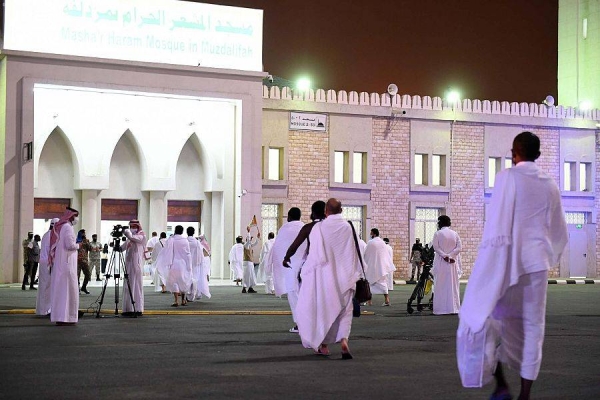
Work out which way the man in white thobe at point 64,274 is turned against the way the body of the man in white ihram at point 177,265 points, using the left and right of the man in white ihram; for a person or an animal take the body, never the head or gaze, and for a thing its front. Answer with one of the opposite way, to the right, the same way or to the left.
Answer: to the right

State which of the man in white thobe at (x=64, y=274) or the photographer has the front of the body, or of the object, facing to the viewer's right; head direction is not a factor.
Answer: the man in white thobe

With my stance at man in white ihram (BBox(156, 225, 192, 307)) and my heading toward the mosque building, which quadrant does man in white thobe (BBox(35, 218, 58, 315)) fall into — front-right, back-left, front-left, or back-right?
back-left

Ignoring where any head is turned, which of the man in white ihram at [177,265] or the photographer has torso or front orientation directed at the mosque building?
the man in white ihram

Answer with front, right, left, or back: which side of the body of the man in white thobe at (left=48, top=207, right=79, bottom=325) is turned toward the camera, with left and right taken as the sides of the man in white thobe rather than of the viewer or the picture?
right

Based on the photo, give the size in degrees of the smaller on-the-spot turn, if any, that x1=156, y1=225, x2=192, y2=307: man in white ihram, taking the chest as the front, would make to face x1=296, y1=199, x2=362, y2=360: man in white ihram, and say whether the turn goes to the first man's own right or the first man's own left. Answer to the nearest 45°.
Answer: approximately 180°

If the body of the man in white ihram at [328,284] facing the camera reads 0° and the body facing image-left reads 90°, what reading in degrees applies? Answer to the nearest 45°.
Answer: approximately 180°

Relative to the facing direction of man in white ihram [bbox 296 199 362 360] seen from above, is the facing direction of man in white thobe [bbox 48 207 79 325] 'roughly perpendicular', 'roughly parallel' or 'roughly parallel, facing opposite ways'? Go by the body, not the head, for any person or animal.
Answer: roughly perpendicular

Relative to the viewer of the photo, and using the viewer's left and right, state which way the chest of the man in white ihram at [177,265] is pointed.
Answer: facing away from the viewer

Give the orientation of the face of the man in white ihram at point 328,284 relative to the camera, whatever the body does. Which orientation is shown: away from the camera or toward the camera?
away from the camera
